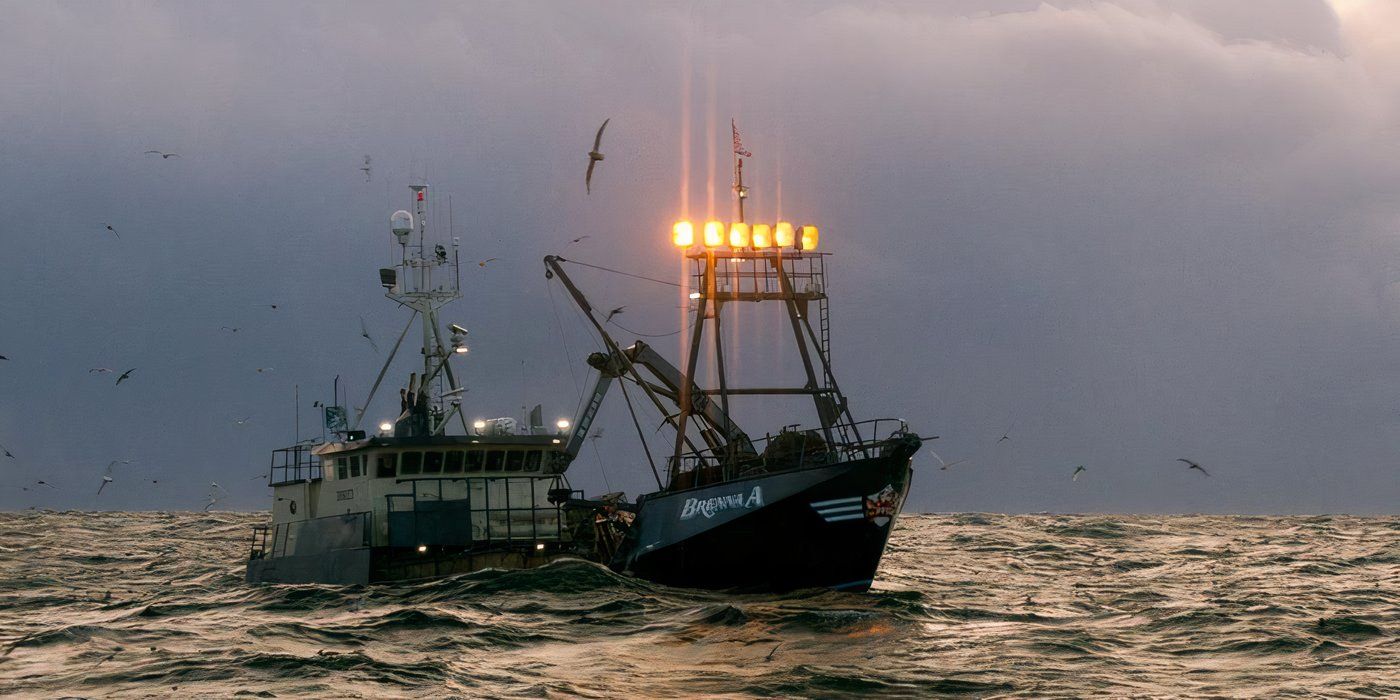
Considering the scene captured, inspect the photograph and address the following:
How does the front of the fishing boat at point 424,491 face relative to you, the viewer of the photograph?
facing the viewer and to the right of the viewer
